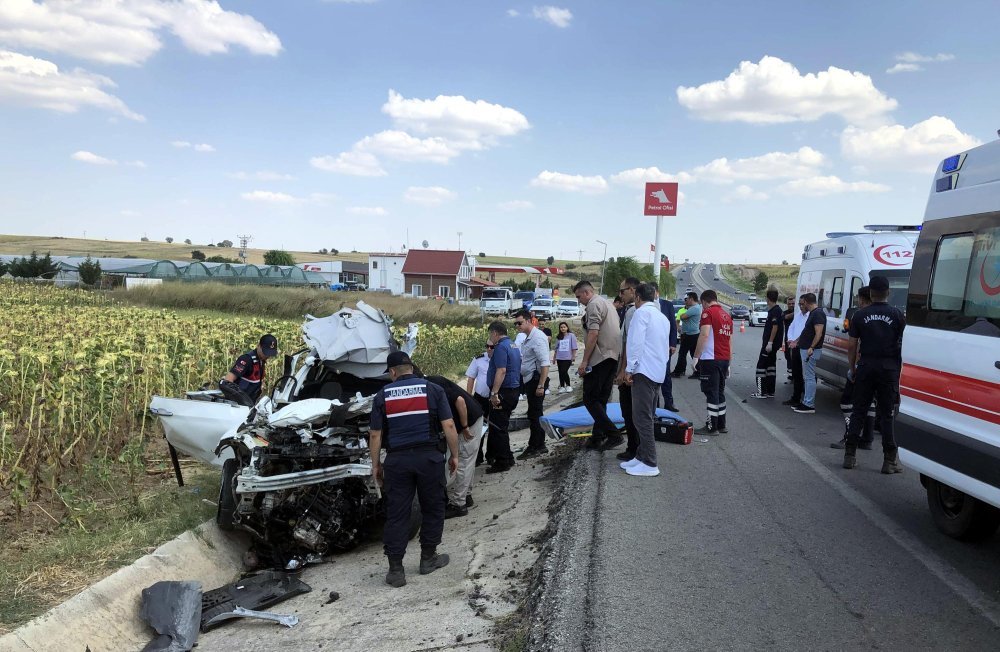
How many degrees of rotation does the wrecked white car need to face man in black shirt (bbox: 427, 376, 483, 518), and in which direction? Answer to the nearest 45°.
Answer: approximately 90° to its left

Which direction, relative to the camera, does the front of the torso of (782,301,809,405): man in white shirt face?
to the viewer's left

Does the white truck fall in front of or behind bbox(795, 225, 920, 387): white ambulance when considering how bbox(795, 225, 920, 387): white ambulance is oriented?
behind

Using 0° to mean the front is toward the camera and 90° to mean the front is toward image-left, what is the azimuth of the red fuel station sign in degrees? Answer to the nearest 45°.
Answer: approximately 0°

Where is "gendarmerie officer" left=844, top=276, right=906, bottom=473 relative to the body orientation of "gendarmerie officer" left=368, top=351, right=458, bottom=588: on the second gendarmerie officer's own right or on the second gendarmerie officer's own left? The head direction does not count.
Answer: on the second gendarmerie officer's own right

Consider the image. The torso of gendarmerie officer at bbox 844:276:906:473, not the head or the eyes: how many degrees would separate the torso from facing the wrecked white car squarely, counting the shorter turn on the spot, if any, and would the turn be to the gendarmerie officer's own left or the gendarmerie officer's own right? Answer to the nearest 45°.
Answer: approximately 135° to the gendarmerie officer's own left

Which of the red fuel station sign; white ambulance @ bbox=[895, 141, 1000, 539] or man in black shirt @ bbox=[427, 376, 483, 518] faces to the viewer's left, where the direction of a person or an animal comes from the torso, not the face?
the man in black shirt

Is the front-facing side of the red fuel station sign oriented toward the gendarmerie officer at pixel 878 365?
yes

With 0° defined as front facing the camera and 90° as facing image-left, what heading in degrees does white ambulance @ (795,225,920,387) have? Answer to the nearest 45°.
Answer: approximately 315°

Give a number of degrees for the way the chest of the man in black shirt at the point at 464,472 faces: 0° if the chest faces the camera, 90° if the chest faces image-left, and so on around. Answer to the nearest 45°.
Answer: approximately 90°
